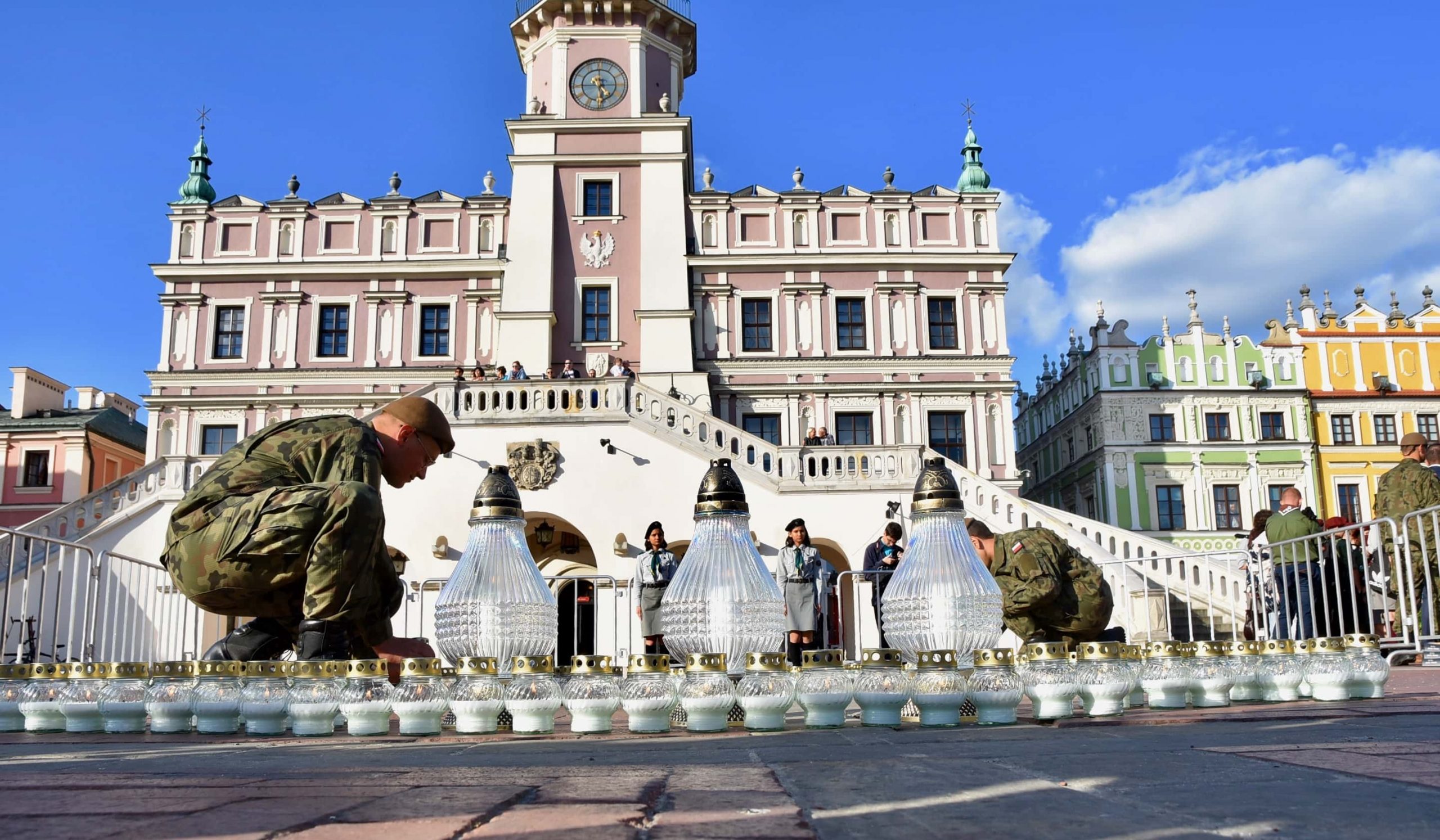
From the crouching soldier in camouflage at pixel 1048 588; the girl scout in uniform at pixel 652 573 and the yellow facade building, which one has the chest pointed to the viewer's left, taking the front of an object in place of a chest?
the crouching soldier in camouflage

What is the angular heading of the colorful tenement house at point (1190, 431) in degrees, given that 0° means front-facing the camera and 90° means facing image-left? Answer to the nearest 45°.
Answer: approximately 0°

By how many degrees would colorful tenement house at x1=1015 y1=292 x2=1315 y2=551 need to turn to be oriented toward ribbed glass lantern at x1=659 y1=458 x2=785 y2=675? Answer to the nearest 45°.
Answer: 0° — it already faces it

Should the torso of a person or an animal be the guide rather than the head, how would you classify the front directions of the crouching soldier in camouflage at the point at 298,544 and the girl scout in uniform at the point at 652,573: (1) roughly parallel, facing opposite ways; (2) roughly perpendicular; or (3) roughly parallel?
roughly perpendicular

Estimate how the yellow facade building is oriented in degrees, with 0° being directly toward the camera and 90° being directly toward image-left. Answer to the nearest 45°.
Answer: approximately 0°

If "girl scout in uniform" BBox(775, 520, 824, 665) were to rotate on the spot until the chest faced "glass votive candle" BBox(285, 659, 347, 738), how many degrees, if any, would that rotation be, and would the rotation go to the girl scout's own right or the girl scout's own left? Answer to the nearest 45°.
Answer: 0° — they already face it

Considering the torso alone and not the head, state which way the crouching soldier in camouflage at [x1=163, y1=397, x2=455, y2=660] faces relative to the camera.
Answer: to the viewer's right

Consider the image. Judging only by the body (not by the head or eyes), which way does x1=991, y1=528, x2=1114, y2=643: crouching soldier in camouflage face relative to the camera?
to the viewer's left
